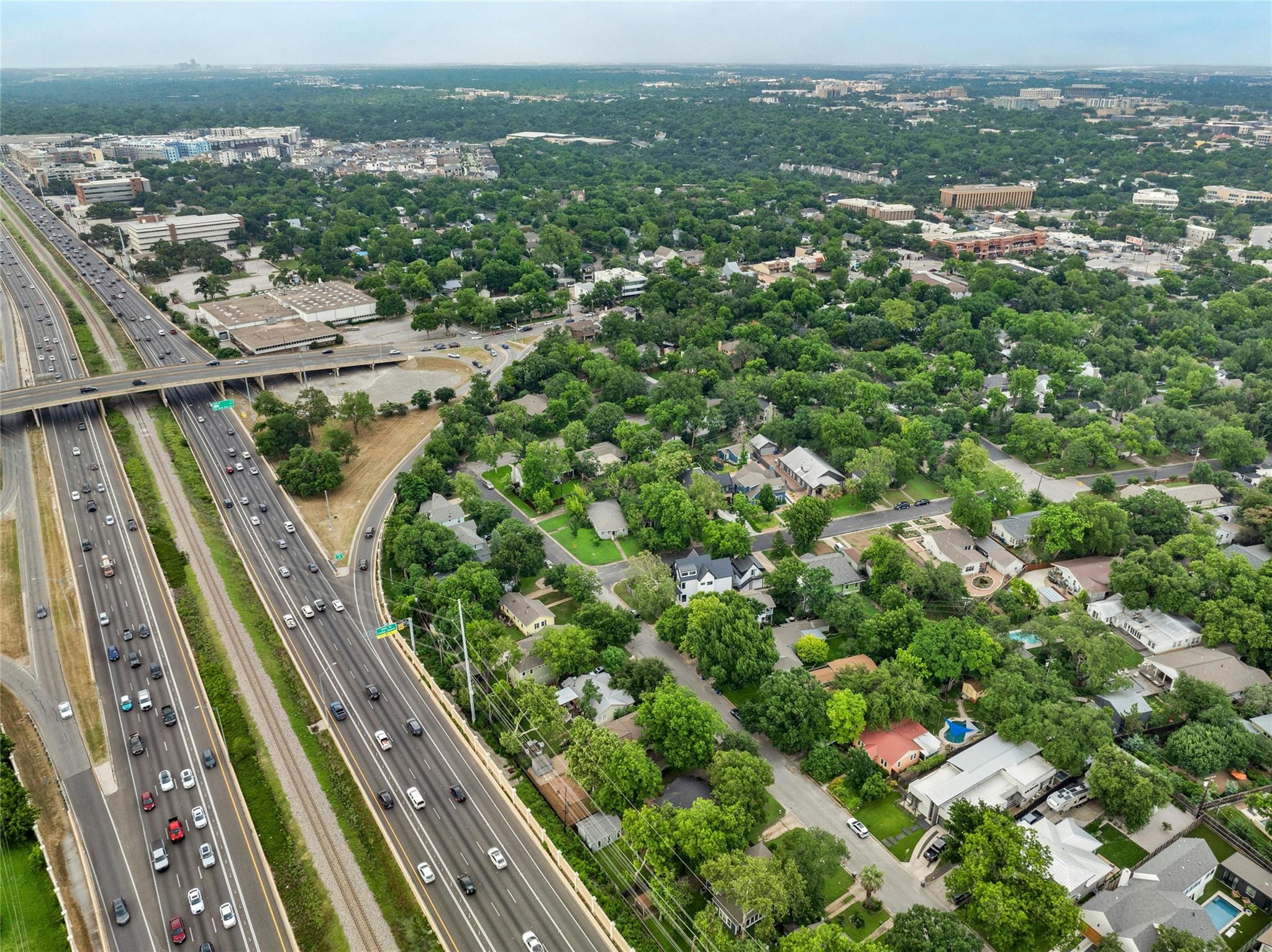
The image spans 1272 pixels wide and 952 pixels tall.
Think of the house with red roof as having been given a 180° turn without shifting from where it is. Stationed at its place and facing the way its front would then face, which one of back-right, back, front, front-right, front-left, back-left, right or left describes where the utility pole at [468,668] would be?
back-left

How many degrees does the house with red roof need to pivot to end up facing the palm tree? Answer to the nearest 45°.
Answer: approximately 45° to its left

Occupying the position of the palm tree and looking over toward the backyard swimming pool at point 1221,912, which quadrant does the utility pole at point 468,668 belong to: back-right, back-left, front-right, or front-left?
back-left

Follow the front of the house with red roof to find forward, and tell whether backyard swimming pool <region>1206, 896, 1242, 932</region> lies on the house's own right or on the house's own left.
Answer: on the house's own left

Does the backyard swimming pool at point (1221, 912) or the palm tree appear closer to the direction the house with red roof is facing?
the palm tree

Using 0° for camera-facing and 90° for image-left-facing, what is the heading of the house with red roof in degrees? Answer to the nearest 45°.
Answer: approximately 45°

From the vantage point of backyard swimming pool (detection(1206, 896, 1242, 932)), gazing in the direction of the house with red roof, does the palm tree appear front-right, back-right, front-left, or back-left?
front-left

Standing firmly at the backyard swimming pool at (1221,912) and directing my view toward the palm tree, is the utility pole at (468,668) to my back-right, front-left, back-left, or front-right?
front-right
